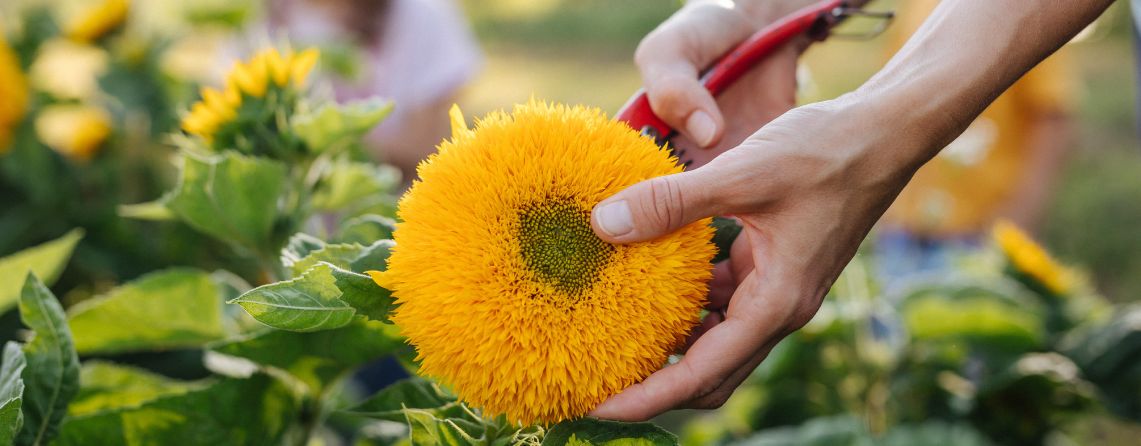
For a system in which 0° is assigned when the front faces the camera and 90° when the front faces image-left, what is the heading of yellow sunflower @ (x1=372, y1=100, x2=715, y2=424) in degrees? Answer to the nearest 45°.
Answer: approximately 0°

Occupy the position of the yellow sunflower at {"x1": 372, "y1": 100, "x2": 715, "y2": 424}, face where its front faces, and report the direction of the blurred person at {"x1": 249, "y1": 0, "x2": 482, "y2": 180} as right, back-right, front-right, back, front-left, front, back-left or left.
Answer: back

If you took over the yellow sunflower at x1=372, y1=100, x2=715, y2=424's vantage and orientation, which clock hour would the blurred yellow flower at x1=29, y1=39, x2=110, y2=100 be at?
The blurred yellow flower is roughly at 5 o'clock from the yellow sunflower.
